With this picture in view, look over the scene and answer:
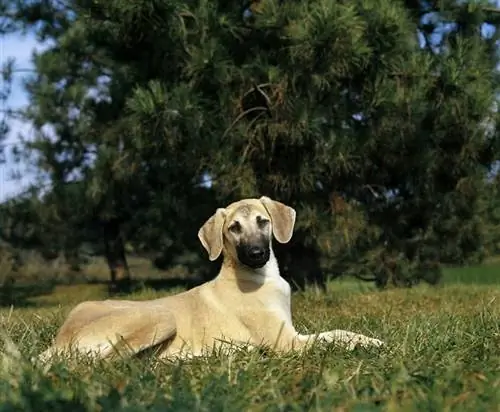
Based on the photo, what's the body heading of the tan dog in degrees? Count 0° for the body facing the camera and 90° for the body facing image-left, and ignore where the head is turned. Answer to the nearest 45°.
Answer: approximately 270°

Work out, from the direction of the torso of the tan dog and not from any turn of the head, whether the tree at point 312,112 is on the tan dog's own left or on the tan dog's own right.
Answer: on the tan dog's own left
